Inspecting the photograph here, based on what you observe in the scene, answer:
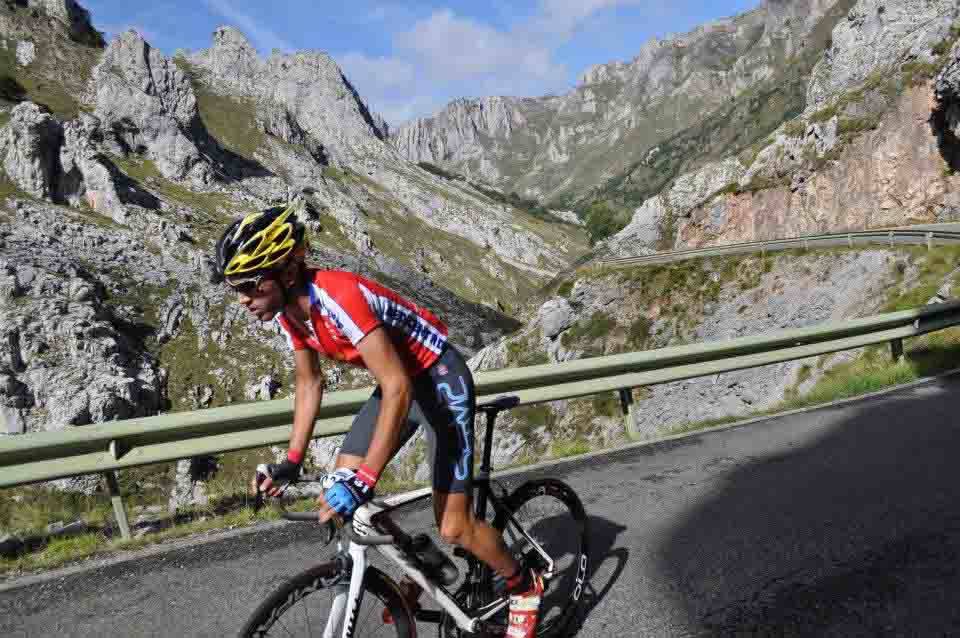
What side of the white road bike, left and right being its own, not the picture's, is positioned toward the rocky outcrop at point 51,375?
right

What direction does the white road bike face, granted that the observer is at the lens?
facing the viewer and to the left of the viewer

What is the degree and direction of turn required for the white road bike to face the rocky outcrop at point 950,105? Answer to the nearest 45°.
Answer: approximately 180°

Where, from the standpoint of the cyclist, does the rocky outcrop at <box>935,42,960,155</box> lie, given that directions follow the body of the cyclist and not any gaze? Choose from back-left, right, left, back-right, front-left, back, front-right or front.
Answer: back
